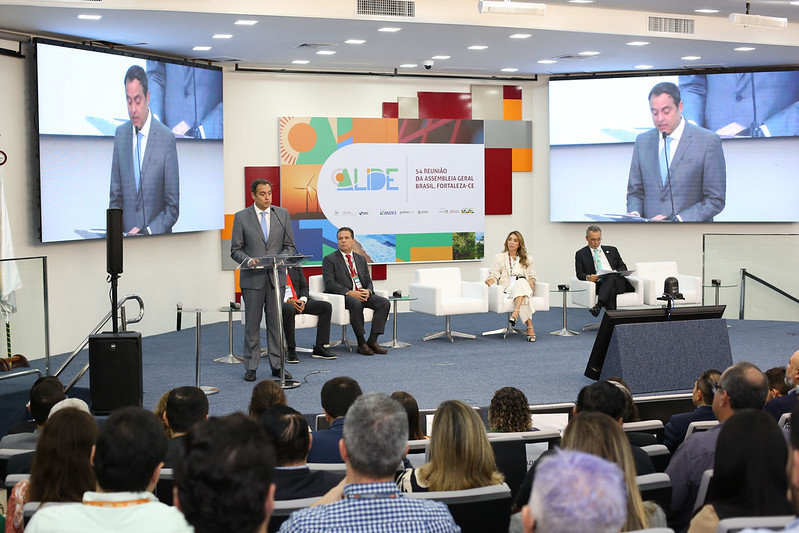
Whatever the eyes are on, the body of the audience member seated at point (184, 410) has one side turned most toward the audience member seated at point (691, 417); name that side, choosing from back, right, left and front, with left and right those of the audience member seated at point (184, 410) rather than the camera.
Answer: right

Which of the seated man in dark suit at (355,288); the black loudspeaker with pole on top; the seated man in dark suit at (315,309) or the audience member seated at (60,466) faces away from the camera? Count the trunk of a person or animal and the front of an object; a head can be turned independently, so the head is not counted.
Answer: the audience member seated

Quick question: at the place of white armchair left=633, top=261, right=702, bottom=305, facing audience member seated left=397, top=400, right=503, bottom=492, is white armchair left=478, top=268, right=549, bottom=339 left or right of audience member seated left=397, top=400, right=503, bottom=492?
right

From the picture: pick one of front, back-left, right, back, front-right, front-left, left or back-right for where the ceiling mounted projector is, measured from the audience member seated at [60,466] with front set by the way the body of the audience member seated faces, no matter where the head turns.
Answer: front-right

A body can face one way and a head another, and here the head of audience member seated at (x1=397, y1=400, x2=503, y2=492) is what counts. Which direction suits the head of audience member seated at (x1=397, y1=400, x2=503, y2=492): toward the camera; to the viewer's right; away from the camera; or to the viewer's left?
away from the camera

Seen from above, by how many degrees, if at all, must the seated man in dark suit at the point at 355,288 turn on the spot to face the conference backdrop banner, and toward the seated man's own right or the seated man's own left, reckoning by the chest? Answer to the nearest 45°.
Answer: approximately 135° to the seated man's own left

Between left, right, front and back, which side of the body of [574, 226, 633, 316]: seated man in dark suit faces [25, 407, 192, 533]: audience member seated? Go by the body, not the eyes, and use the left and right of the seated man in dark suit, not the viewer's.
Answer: front

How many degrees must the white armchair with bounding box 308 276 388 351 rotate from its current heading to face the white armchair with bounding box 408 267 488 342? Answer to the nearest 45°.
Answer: approximately 90° to its left

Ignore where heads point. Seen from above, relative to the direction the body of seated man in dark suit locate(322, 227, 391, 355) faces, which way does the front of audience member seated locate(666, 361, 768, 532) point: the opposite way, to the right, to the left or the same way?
the opposite way

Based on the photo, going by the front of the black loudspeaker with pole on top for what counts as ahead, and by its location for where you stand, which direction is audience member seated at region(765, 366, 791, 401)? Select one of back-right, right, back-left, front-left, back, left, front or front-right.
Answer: front-left

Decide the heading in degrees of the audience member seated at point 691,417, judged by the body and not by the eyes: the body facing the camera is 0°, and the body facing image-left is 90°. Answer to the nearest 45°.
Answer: approximately 135°

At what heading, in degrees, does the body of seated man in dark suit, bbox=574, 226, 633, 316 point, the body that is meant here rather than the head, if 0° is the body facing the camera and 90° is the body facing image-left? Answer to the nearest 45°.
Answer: approximately 0°

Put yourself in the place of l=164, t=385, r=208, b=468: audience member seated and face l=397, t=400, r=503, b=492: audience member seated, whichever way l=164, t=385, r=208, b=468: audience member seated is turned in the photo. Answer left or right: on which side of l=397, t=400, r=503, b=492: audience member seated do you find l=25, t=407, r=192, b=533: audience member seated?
right

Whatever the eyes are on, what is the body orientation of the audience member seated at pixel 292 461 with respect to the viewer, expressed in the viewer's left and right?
facing away from the viewer

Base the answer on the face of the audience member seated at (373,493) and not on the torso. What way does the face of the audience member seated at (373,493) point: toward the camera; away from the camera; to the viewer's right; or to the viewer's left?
away from the camera

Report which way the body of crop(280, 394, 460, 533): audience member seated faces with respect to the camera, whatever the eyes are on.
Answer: away from the camera
